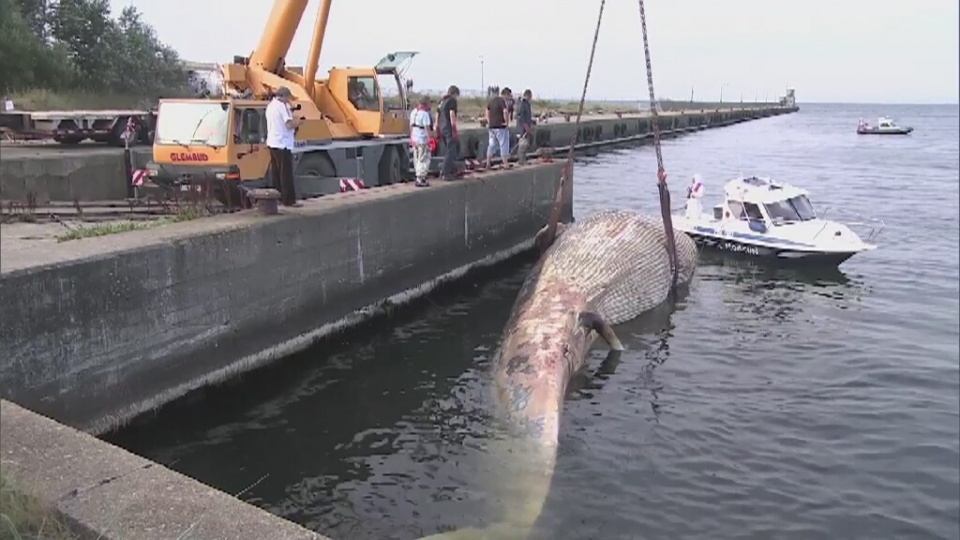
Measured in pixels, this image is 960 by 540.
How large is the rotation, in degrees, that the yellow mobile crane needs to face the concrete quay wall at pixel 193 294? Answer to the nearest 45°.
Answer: approximately 45° to its left

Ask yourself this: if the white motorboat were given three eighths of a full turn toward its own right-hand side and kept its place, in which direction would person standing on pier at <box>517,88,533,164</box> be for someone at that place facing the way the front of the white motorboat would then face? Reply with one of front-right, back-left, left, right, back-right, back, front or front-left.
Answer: front

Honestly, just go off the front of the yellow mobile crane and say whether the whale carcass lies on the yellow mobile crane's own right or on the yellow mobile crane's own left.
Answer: on the yellow mobile crane's own left

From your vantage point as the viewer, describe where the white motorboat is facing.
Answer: facing the viewer and to the right of the viewer

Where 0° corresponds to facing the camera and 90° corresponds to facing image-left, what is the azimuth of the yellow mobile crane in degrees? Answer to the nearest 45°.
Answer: approximately 45°

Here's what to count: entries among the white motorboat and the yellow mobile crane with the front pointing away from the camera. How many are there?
0

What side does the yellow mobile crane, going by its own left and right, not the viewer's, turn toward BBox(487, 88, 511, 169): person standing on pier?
back
